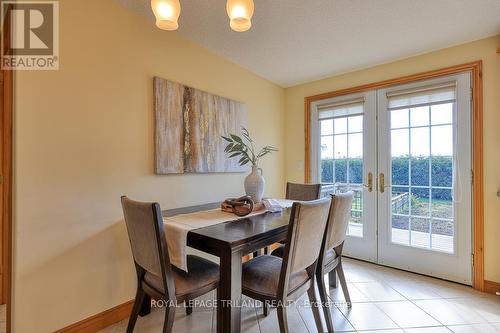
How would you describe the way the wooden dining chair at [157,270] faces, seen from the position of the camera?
facing away from the viewer and to the right of the viewer

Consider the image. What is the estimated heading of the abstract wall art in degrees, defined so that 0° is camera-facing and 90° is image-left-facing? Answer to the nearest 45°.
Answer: approximately 315°

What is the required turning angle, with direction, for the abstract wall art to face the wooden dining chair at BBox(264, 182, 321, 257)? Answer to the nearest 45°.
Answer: approximately 45° to its left

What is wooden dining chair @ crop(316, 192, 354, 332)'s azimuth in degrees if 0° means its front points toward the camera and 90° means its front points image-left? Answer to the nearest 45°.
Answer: approximately 135°

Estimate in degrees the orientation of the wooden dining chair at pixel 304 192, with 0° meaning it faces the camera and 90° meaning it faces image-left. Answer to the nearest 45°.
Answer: approximately 45°

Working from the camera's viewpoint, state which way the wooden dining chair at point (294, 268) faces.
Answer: facing away from the viewer and to the left of the viewer

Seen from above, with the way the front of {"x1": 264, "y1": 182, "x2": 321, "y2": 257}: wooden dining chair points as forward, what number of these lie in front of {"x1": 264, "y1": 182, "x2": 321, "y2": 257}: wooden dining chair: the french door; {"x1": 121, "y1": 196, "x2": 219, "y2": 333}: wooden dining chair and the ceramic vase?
2
